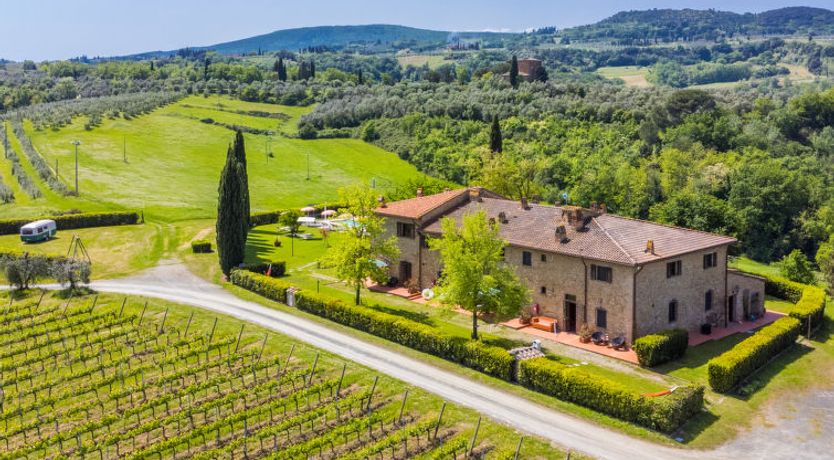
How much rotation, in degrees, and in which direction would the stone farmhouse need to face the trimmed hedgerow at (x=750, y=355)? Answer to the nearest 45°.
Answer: approximately 90° to its left

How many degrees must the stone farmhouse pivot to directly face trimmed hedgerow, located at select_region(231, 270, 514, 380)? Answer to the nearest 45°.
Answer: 0° — it already faces it

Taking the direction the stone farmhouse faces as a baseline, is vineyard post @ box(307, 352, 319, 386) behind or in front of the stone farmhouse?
in front

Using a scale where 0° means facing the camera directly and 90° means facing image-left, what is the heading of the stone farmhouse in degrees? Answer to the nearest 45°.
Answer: approximately 45°

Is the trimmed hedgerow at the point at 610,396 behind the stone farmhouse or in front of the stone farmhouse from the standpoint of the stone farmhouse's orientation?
in front

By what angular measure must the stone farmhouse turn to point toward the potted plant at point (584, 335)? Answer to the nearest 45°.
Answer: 0° — it already faces it

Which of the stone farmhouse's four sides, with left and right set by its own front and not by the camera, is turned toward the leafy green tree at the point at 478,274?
front

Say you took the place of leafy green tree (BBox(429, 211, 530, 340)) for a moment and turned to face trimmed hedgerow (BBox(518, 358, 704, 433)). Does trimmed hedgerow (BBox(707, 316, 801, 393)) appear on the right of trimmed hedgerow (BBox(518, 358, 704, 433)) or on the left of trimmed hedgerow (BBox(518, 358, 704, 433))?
left
